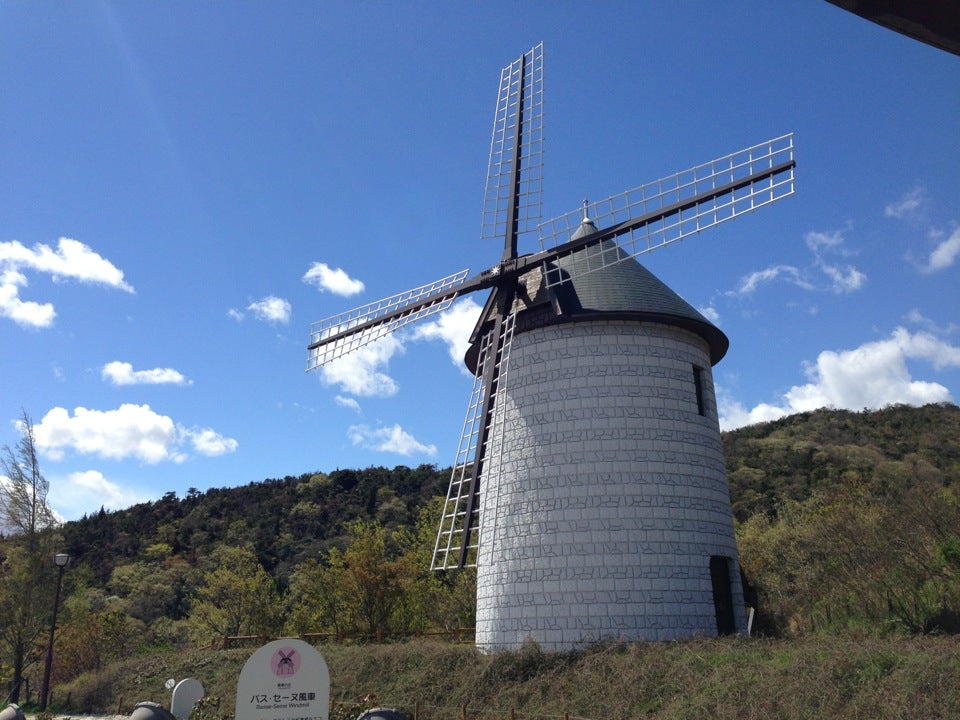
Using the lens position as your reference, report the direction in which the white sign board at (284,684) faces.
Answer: facing the viewer

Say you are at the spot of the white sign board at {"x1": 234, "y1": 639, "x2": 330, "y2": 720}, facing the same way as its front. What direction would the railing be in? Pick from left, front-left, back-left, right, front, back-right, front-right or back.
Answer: back

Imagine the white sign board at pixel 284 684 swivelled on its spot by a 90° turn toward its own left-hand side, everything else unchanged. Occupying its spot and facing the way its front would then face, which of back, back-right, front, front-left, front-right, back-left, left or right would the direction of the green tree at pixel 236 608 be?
left
